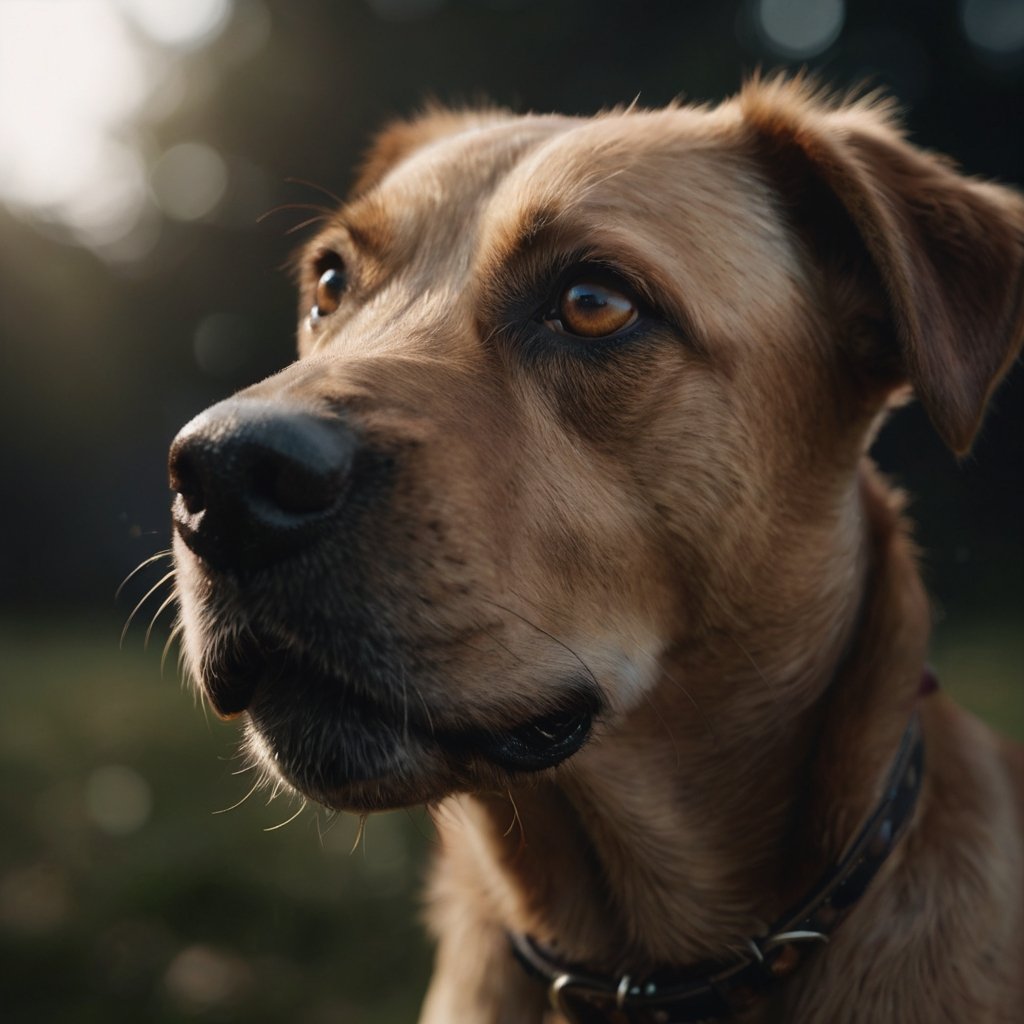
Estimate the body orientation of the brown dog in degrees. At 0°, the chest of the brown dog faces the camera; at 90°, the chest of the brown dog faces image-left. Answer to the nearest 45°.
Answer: approximately 45°
